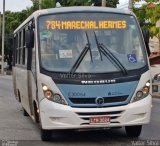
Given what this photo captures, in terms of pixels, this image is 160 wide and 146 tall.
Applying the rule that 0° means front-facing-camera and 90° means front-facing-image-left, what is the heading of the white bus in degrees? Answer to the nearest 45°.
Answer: approximately 0°

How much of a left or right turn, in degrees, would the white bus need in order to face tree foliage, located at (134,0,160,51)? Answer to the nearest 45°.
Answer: approximately 180°
